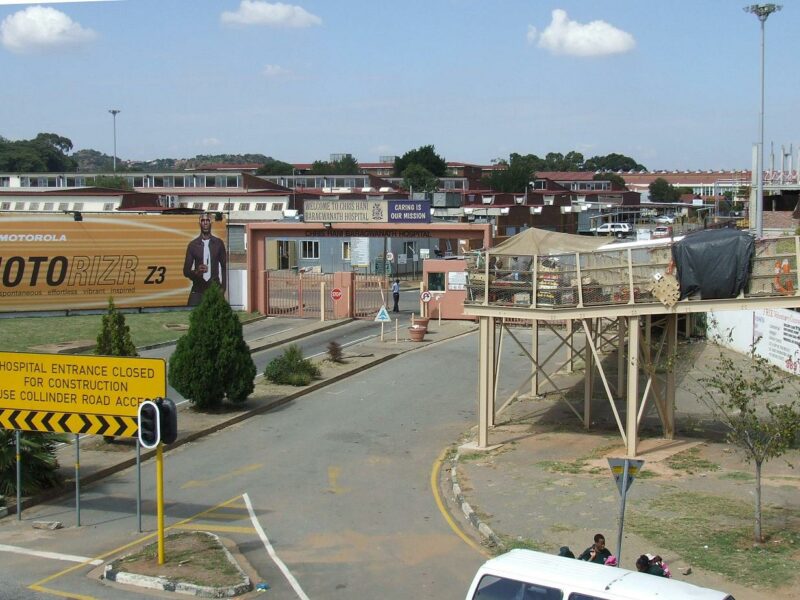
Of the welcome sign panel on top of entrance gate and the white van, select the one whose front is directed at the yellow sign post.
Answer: the welcome sign panel on top of entrance gate

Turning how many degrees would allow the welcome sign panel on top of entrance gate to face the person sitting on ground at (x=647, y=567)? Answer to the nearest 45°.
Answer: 0° — it already faces them

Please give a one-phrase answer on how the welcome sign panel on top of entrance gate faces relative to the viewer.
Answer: facing the viewer

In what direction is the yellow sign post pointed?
toward the camera

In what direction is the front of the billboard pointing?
toward the camera

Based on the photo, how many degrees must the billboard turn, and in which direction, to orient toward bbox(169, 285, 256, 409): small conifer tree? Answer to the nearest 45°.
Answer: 0° — it already faces it

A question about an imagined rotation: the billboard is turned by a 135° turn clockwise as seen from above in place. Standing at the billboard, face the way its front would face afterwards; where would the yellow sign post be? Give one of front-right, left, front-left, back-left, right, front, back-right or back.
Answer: back-left

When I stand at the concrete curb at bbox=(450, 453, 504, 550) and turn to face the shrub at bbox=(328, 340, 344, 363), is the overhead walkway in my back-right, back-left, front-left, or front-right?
front-right
